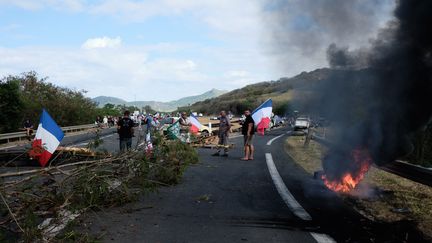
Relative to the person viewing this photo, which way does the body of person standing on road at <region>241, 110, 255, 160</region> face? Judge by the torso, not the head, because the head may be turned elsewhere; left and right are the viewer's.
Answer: facing the viewer and to the left of the viewer

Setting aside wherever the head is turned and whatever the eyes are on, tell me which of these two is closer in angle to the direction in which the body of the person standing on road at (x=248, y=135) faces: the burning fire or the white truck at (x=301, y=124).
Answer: the burning fire

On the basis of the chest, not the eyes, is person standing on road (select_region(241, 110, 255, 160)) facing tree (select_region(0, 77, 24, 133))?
no

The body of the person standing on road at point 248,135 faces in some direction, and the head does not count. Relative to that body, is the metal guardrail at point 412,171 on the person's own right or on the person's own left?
on the person's own left

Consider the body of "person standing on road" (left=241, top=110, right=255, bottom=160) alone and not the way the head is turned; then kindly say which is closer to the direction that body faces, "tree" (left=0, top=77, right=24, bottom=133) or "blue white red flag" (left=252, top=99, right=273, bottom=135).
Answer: the tree

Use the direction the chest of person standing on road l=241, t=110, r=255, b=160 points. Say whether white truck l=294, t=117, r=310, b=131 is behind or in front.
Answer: behind

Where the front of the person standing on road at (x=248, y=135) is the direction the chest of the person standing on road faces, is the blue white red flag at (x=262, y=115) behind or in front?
behind

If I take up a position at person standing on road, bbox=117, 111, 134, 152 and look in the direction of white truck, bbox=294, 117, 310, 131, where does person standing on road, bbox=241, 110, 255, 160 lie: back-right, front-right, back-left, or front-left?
front-right

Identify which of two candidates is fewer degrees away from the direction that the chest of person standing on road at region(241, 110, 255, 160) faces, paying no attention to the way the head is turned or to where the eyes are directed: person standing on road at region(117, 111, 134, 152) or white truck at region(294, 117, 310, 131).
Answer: the person standing on road

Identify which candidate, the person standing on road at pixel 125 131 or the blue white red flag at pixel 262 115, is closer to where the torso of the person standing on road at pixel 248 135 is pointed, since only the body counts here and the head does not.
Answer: the person standing on road

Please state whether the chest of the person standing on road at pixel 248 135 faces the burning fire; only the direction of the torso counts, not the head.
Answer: no

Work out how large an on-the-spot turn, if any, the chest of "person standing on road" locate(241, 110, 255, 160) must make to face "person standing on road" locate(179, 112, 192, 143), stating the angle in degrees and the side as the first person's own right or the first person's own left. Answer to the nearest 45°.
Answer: approximately 90° to the first person's own right
